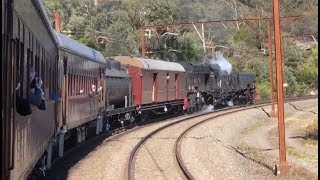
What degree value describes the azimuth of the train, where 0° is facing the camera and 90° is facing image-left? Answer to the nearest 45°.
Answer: approximately 225°

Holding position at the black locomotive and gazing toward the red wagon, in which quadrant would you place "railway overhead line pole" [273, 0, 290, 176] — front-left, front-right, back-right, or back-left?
front-left
